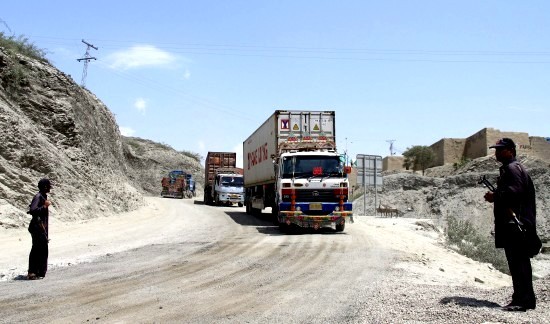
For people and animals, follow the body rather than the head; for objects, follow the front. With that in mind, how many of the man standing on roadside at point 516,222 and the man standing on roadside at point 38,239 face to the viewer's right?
1

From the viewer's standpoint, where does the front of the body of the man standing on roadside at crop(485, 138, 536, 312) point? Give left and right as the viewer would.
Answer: facing to the left of the viewer

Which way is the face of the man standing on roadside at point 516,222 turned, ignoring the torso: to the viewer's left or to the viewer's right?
to the viewer's left

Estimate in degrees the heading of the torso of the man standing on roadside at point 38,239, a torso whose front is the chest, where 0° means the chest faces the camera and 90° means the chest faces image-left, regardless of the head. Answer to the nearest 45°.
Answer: approximately 270°

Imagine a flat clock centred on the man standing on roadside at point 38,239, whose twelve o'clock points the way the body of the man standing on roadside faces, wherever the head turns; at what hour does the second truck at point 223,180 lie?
The second truck is roughly at 10 o'clock from the man standing on roadside.

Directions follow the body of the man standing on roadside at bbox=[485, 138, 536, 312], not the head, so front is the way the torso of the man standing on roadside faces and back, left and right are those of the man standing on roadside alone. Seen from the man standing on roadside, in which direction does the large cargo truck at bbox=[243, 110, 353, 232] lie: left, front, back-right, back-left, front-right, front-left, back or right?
front-right

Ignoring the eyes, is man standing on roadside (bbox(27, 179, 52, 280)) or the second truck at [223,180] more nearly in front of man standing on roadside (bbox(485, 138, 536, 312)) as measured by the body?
the man standing on roadside

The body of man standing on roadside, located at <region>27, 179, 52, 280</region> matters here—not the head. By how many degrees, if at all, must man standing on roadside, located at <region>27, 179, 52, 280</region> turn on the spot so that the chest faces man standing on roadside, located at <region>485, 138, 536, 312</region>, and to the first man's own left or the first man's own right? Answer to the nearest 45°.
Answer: approximately 45° to the first man's own right

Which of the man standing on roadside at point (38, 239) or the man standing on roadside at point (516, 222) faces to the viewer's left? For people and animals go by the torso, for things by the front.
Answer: the man standing on roadside at point (516, 222)

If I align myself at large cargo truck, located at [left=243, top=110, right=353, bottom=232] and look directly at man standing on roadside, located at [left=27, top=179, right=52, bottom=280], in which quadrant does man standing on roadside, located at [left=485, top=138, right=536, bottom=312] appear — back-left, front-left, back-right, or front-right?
front-left
